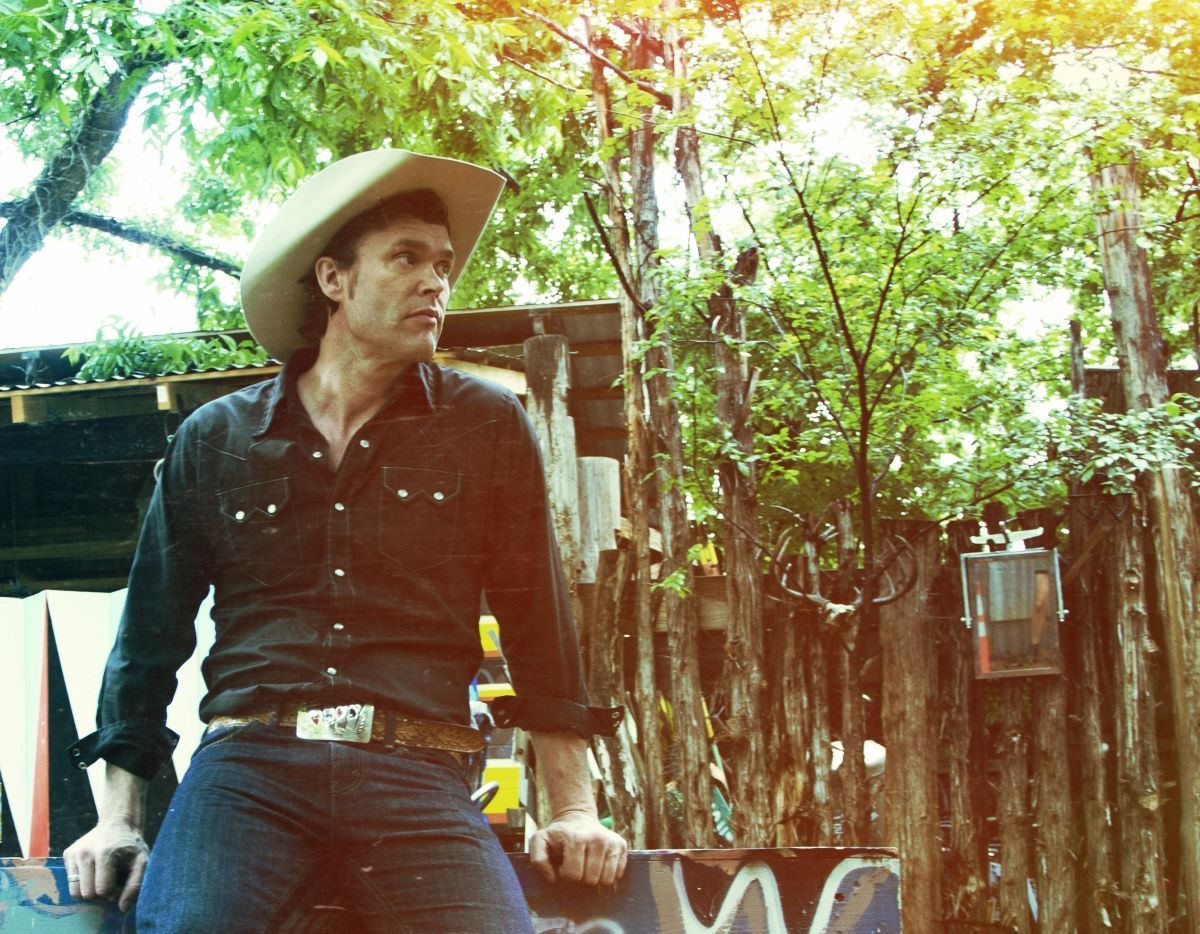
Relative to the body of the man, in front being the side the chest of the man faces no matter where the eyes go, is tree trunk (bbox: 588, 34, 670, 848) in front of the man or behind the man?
behind

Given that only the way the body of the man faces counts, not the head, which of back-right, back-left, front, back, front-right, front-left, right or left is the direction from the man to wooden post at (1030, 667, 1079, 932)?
back-left

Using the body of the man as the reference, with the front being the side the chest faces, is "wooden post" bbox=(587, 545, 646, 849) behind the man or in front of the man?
behind

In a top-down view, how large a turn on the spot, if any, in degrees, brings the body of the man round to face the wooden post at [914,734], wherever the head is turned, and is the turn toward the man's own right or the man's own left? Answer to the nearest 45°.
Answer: approximately 135° to the man's own left

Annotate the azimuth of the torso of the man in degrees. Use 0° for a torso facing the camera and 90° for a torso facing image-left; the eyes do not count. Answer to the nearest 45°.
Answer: approximately 0°

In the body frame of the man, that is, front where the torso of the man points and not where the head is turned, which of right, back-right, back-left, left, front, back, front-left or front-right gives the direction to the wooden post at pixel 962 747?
back-left
